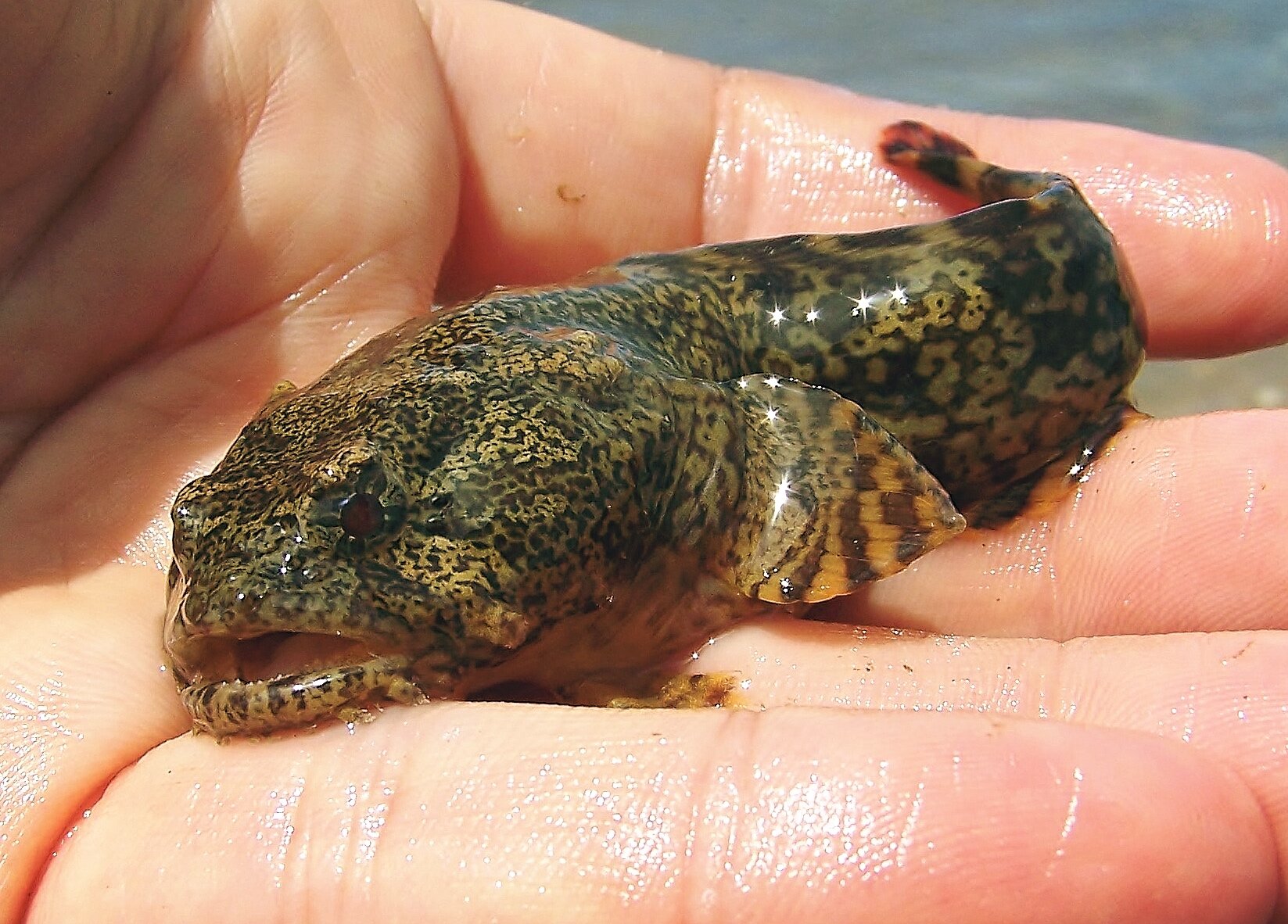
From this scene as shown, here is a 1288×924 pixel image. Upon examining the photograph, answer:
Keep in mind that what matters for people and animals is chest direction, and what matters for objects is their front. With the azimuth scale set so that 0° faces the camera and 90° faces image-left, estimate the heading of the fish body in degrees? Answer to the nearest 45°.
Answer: approximately 45°
